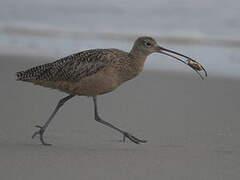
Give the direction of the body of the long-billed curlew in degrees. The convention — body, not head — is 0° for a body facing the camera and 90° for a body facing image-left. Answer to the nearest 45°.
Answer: approximately 270°
